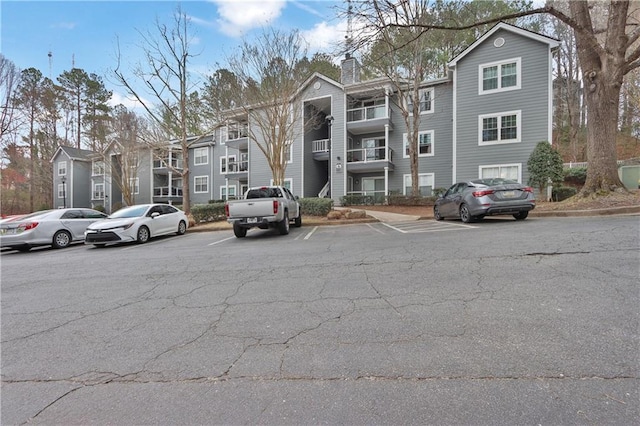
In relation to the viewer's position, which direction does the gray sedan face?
facing away from the viewer and to the left of the viewer

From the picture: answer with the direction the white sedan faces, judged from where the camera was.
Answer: facing the viewer and to the left of the viewer

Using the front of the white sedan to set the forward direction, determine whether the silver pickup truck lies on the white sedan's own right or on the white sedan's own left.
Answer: on the white sedan's own left

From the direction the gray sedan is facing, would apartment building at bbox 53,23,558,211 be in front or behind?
in front

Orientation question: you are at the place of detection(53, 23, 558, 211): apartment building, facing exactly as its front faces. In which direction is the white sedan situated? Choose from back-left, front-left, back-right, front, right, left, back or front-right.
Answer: front

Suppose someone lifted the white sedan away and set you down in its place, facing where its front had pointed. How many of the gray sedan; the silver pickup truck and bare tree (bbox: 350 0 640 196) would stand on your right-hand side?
0

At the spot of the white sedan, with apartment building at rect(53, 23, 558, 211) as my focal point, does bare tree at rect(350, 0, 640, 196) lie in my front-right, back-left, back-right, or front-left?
front-right

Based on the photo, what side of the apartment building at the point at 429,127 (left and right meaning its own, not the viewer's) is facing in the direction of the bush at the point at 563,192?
left

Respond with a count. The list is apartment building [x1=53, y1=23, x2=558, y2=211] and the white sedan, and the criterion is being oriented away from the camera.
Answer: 0

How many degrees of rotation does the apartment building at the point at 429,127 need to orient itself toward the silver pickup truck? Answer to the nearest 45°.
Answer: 0° — it already faces it

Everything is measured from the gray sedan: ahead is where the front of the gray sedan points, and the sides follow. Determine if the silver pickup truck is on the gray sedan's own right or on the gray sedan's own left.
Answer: on the gray sedan's own left
